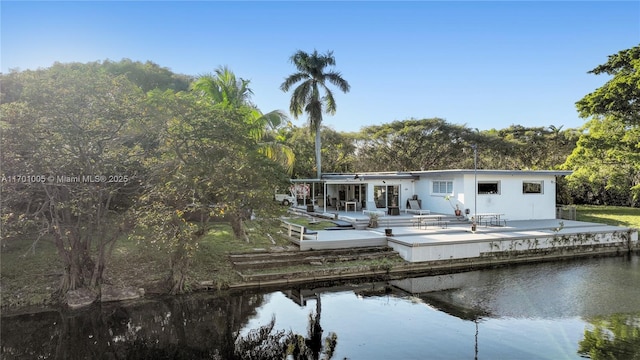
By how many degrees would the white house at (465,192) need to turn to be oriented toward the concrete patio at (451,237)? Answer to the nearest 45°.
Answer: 0° — it already faces it

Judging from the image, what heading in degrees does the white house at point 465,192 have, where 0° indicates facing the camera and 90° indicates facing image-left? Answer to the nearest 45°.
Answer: approximately 0°

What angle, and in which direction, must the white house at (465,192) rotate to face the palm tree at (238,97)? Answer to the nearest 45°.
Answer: approximately 45° to its right

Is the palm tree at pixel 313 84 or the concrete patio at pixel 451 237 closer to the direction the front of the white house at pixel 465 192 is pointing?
the concrete patio

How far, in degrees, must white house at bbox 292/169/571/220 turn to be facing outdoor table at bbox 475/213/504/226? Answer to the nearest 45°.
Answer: approximately 45° to its left

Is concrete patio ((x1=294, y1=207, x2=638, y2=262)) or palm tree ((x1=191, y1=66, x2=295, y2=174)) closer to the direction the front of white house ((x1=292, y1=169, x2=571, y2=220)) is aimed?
the concrete patio

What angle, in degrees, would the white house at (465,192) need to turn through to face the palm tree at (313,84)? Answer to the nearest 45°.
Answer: approximately 90° to its right
